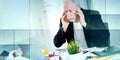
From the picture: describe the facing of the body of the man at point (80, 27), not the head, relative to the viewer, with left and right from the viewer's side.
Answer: facing the viewer and to the left of the viewer
